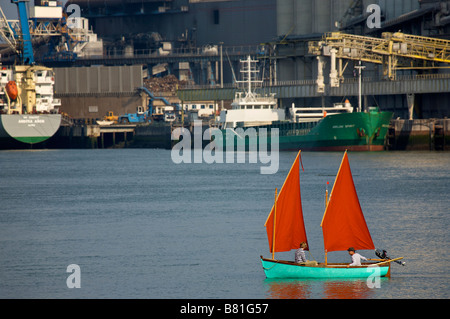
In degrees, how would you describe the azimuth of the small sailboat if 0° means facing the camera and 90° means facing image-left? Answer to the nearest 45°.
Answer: approximately 90°
